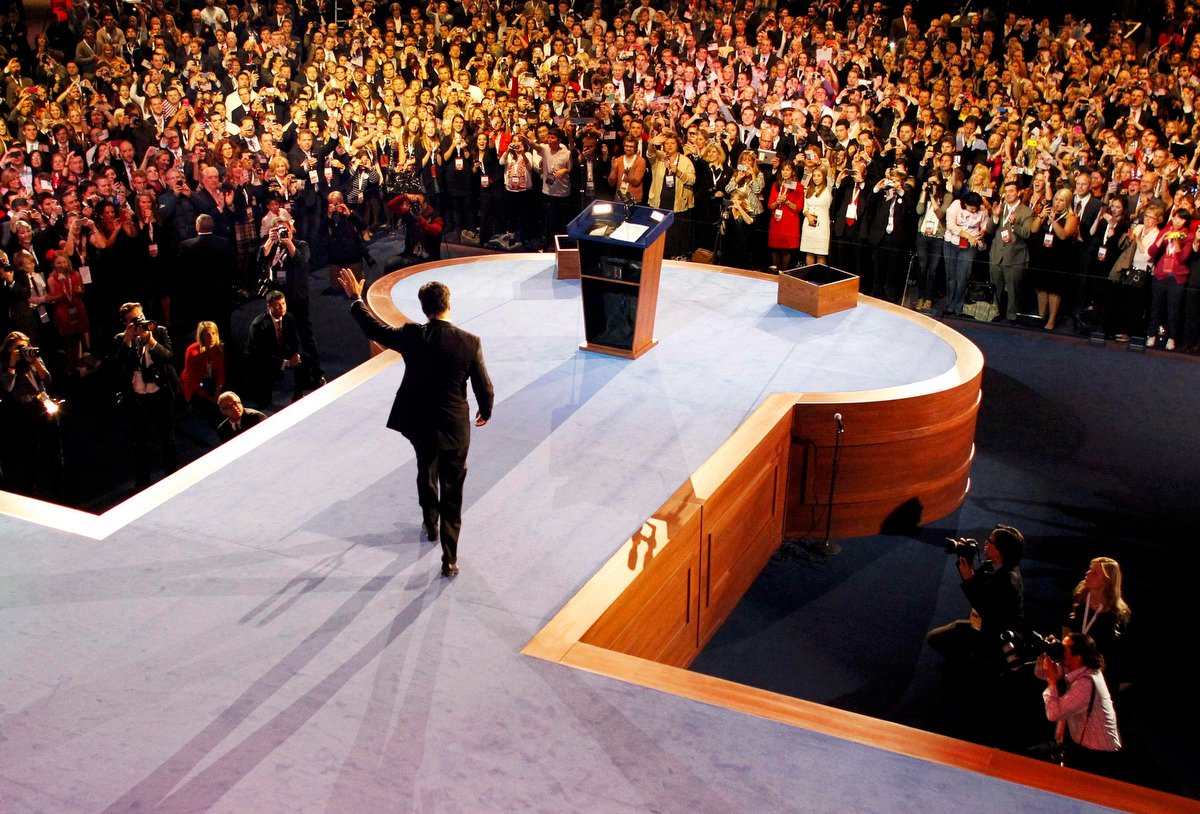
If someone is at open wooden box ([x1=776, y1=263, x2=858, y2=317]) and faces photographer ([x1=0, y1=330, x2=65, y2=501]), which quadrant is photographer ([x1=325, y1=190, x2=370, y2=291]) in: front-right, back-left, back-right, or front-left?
front-right

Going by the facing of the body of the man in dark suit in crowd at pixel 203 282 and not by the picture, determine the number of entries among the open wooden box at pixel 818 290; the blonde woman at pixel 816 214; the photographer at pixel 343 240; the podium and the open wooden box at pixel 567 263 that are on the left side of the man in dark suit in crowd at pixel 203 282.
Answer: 0

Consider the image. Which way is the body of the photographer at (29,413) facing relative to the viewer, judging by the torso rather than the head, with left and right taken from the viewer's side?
facing the viewer and to the right of the viewer

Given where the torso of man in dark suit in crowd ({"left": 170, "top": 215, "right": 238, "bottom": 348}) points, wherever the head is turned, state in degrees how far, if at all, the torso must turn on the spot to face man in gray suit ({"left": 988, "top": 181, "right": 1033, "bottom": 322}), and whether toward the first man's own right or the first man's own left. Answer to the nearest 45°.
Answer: approximately 90° to the first man's own right

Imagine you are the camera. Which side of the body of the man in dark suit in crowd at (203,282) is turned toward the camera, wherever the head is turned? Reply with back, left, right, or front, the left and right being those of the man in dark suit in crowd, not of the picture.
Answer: back

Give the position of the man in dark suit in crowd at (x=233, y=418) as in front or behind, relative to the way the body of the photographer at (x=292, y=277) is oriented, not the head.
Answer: in front

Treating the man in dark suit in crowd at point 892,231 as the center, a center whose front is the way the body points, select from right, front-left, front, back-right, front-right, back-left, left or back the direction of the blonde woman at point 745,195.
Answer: front-right

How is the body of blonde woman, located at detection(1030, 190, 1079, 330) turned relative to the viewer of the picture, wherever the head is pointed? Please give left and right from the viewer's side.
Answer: facing the viewer and to the left of the viewer

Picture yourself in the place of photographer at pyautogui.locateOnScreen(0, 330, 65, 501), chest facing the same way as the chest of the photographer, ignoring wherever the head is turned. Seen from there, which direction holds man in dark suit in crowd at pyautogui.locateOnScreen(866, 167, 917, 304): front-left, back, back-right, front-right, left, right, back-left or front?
front-left

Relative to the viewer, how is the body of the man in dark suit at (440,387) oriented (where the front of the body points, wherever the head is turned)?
away from the camera

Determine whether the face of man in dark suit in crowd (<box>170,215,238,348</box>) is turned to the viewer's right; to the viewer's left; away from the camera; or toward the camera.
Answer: away from the camera

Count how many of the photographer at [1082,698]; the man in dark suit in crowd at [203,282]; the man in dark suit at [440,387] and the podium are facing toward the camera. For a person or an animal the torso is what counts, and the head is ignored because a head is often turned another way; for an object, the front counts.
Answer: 0

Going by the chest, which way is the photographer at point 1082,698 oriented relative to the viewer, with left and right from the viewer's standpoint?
facing to the left of the viewer

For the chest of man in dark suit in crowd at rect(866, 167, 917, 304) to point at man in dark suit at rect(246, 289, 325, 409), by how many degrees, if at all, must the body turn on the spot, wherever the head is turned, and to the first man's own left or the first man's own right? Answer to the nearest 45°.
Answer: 0° — they already face them

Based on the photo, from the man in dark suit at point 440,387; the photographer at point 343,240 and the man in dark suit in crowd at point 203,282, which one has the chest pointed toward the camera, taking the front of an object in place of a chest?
the photographer

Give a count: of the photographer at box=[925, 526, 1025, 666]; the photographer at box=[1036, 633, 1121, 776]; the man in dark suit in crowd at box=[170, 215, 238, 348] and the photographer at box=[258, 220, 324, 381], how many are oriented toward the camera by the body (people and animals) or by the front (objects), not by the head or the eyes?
1
